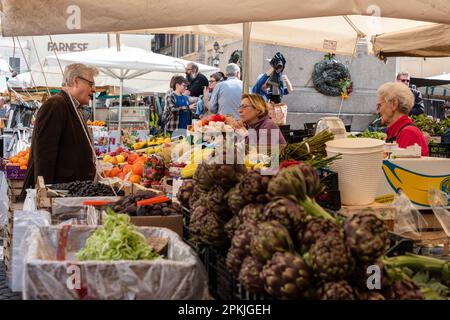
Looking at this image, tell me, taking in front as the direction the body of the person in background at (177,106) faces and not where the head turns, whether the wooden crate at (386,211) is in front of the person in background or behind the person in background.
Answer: in front

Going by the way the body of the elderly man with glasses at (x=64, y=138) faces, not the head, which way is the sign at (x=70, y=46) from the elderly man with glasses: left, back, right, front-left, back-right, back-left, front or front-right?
left

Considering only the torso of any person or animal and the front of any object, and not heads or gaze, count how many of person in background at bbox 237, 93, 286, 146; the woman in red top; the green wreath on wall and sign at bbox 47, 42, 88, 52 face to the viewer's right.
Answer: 0

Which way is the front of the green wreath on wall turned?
toward the camera

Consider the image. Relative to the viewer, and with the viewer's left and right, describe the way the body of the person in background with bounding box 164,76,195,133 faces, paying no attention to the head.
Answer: facing the viewer and to the right of the viewer

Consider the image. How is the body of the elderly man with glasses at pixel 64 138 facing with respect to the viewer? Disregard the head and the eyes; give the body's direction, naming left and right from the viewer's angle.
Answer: facing to the right of the viewer

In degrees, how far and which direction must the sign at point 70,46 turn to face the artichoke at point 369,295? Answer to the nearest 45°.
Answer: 0° — it already faces it

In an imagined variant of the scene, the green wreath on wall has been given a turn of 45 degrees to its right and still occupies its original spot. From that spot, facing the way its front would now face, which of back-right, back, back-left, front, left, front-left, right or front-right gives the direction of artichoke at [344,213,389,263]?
front-left

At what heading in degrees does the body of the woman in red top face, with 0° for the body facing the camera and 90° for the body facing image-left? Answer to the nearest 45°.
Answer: approximately 90°

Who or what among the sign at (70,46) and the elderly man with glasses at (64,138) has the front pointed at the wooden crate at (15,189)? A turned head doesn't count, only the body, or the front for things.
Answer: the sign

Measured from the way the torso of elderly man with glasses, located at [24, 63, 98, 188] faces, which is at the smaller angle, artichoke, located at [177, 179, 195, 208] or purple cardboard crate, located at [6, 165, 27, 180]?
the artichoke

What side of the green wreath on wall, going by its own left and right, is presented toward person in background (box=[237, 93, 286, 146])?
front

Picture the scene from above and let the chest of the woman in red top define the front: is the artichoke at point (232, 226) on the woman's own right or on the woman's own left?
on the woman's own left

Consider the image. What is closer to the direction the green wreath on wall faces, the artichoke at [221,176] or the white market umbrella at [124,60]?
the artichoke

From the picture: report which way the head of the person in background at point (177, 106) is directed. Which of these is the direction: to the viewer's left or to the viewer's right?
to the viewer's right

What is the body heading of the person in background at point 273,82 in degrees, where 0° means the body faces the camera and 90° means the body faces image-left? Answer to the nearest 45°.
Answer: approximately 0°
